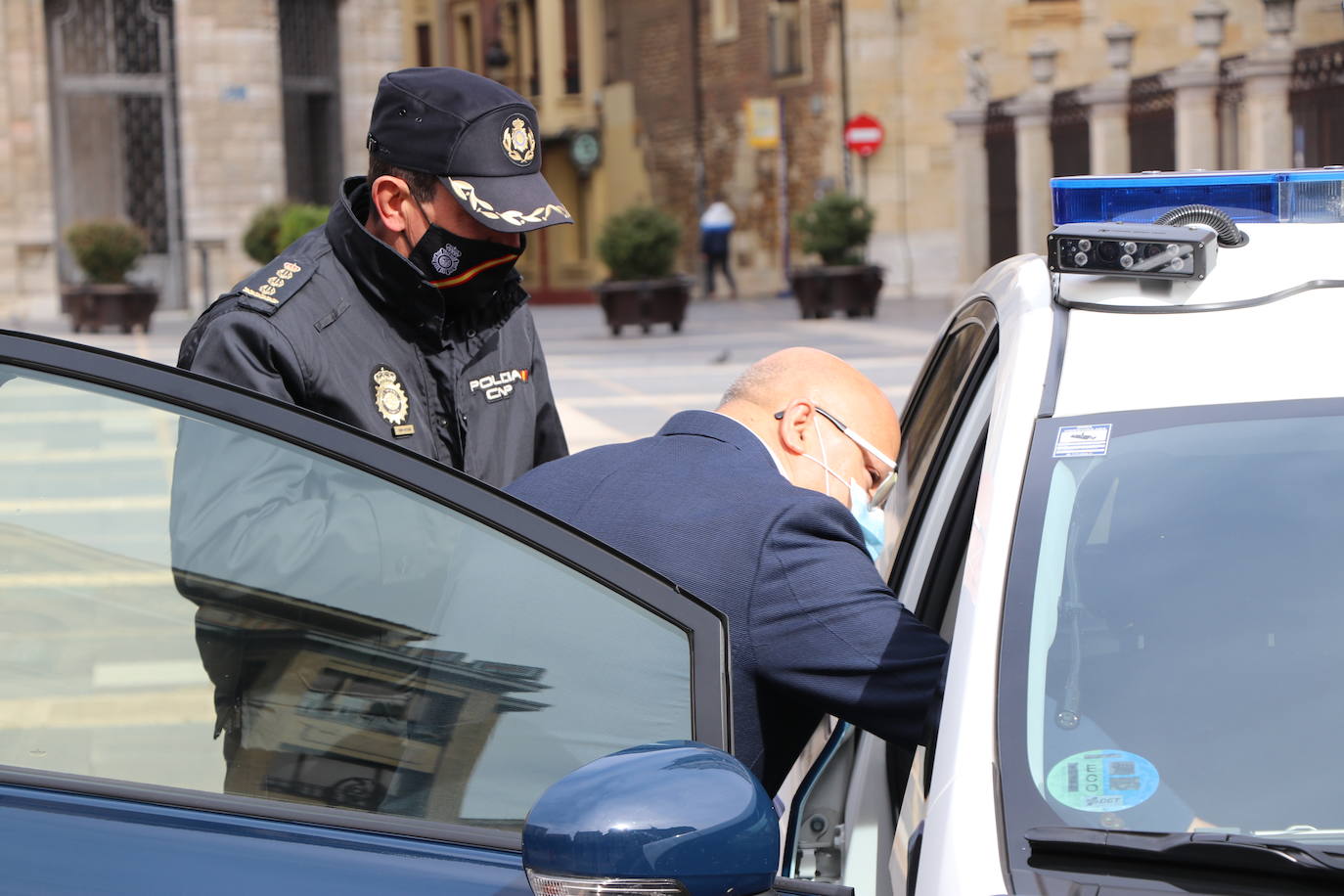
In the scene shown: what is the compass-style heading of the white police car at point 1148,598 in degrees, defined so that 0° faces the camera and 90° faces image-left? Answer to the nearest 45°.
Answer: approximately 0°

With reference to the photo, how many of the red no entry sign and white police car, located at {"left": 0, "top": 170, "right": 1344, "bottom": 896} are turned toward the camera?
2

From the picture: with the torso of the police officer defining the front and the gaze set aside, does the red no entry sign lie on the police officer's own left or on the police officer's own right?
on the police officer's own left

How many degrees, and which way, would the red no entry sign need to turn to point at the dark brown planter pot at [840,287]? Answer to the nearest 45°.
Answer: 0° — it already faces it
